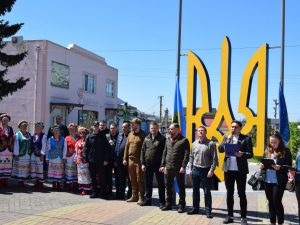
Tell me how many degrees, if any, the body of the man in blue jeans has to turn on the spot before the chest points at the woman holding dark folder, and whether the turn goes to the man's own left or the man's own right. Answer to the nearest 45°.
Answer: approximately 45° to the man's own left

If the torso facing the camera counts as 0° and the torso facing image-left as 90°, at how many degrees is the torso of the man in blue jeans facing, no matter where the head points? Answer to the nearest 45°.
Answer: approximately 0°

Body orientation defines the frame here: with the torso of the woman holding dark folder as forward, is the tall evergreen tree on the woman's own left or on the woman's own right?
on the woman's own right

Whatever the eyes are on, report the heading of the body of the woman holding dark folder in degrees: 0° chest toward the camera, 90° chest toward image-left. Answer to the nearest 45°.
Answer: approximately 45°

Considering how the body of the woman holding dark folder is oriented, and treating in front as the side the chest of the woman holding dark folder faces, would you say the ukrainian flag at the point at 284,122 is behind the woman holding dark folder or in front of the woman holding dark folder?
behind

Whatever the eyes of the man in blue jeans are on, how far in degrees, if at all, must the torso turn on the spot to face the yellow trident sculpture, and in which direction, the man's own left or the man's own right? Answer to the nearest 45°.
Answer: approximately 180°

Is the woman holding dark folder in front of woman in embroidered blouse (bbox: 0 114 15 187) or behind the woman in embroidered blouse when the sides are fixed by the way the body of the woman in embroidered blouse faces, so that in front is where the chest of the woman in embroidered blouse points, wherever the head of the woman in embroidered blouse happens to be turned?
in front

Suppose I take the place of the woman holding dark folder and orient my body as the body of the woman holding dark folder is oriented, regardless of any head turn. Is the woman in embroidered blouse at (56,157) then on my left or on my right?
on my right

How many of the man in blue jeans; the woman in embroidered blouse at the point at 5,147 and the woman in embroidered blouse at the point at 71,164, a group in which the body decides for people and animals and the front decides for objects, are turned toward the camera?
3

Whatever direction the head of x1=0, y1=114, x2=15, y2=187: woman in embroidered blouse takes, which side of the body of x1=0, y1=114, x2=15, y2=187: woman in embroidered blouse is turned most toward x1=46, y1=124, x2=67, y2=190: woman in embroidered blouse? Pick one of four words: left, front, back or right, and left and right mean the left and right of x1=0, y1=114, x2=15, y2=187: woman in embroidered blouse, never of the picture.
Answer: left

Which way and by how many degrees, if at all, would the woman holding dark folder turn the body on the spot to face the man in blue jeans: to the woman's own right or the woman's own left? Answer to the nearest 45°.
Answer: approximately 90° to the woman's own right

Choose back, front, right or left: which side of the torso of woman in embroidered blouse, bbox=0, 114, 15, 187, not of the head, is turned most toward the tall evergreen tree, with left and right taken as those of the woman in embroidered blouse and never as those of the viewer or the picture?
back

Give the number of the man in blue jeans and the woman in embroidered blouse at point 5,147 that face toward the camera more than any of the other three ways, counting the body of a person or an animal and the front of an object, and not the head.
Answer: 2
